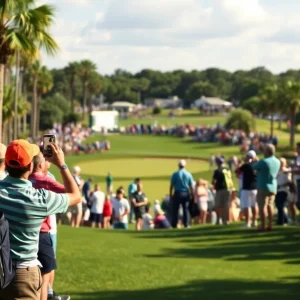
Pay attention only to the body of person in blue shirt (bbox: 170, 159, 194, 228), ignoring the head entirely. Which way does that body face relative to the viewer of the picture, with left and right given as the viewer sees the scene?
facing away from the viewer

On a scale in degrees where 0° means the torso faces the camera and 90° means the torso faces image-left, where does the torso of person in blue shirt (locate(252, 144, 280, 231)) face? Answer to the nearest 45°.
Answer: approximately 135°

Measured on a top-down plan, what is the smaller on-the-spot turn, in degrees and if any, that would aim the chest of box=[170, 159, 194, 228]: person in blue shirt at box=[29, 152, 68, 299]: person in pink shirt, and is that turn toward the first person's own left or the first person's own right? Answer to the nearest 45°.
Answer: approximately 180°

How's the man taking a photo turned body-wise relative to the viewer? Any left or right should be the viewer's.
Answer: facing away from the viewer and to the right of the viewer
